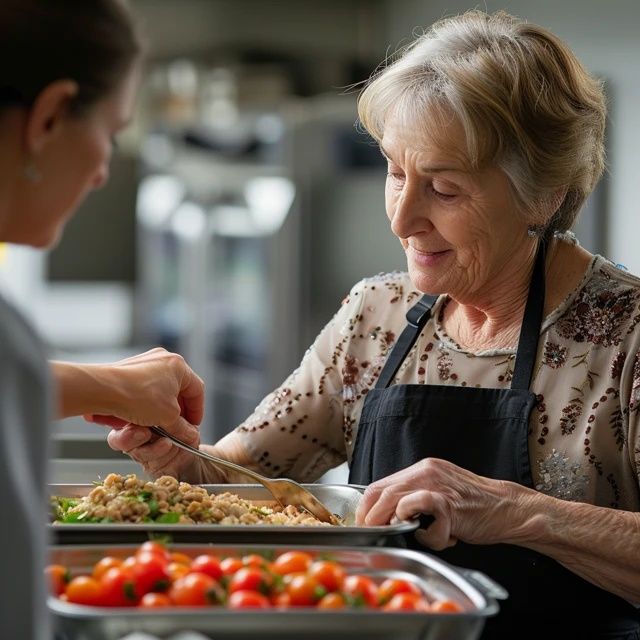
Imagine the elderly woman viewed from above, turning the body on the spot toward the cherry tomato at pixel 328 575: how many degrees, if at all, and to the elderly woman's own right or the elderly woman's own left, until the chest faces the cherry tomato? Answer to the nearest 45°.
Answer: approximately 45° to the elderly woman's own left

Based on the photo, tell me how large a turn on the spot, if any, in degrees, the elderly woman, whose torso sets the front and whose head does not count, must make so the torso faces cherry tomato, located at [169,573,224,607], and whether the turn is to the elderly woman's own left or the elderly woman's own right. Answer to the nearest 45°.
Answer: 0° — they already face it

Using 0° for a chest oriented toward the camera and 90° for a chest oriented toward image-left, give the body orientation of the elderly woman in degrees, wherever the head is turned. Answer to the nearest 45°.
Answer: approximately 45°

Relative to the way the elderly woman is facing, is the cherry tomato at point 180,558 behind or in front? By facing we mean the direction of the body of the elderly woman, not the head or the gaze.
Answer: in front

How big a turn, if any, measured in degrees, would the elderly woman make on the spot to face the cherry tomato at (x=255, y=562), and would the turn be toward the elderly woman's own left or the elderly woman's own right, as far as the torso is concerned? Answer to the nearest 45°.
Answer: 0° — they already face it

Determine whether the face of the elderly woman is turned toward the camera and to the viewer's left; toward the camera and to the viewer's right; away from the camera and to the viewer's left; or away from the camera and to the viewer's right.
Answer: toward the camera and to the viewer's left

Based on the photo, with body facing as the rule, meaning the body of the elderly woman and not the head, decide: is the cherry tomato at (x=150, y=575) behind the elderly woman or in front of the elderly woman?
in front

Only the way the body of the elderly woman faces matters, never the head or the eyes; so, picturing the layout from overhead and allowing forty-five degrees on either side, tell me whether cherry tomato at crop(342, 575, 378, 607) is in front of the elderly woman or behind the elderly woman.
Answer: in front
